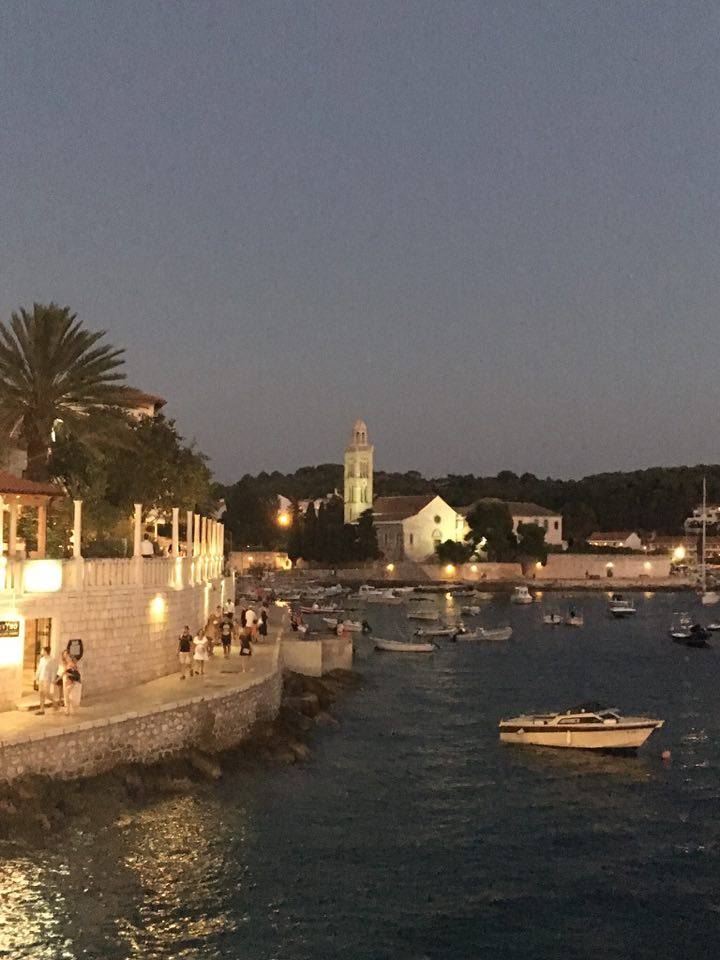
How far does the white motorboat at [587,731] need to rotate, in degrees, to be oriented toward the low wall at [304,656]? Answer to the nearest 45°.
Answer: approximately 135° to its left

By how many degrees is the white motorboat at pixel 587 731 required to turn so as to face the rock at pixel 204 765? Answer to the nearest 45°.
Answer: approximately 135° to its right

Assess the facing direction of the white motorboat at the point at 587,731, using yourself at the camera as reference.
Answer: facing to the right of the viewer

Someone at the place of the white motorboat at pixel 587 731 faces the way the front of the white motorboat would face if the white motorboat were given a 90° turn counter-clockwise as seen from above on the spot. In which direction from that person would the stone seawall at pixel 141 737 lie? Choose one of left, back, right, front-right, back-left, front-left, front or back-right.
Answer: back-left

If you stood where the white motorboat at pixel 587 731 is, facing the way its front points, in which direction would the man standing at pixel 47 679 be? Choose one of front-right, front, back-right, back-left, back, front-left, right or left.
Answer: back-right

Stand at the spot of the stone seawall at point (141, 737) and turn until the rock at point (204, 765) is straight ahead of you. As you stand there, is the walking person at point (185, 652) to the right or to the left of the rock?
left

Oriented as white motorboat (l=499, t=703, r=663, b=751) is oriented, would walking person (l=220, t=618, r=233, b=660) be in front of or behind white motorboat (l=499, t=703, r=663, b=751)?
behind

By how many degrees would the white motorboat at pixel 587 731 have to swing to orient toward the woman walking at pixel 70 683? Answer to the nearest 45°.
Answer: approximately 135° to its right

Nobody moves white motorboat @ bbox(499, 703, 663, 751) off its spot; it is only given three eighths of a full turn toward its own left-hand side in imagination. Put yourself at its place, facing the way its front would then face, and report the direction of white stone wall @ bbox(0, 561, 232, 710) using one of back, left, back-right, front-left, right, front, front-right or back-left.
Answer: left
